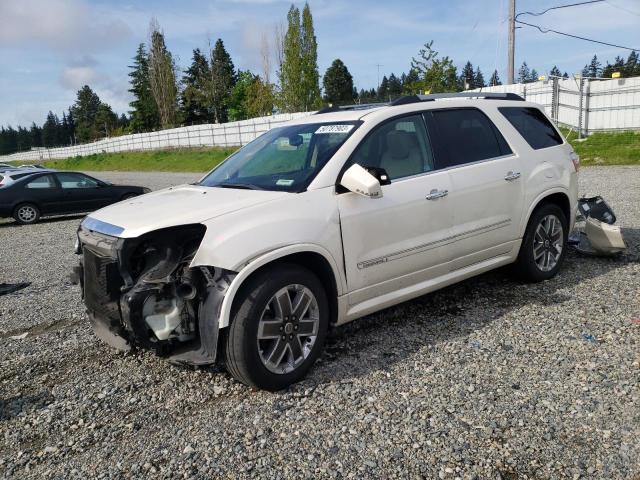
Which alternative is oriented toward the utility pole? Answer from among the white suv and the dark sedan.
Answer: the dark sedan

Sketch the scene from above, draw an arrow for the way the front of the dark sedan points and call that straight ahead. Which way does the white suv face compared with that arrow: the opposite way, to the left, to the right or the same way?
the opposite way

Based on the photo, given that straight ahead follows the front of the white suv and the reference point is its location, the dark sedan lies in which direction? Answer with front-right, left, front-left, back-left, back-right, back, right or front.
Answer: right

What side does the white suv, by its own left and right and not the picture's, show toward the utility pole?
back

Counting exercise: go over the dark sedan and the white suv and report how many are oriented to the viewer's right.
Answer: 1

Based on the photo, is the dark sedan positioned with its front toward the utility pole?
yes

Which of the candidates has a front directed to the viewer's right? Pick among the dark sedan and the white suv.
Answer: the dark sedan

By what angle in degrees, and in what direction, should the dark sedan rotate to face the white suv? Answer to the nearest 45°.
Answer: approximately 90° to its right

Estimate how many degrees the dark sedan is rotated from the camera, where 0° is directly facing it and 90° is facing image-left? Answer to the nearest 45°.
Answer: approximately 270°

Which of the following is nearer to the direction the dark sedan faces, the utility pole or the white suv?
the utility pole

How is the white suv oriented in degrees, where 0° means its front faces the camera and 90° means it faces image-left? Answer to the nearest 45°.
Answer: approximately 45°
